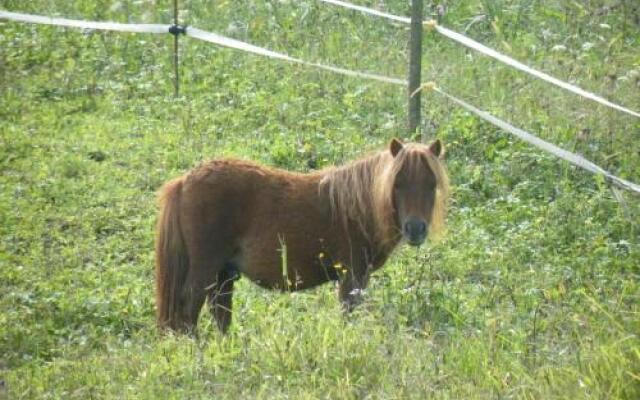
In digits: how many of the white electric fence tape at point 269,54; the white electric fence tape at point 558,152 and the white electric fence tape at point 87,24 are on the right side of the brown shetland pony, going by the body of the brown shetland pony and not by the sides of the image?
0

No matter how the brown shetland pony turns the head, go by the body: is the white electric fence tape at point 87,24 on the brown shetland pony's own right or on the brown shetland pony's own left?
on the brown shetland pony's own left

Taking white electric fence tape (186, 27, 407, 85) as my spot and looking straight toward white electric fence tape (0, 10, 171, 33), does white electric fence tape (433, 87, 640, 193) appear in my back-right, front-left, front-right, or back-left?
back-left

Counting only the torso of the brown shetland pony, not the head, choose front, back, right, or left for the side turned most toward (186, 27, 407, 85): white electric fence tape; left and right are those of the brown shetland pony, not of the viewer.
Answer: left

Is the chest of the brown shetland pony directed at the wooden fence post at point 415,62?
no

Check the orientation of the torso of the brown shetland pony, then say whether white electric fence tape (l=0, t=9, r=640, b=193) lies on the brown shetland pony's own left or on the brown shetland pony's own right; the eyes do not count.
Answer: on the brown shetland pony's own left

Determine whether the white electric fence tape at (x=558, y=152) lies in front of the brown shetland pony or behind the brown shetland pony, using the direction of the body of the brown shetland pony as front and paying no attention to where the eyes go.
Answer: in front

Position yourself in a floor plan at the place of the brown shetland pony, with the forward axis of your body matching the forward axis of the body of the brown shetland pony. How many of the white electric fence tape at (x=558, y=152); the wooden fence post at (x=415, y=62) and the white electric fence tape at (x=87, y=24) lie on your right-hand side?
0

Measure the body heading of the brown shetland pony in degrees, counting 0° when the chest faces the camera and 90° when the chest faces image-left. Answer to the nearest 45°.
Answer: approximately 270°
